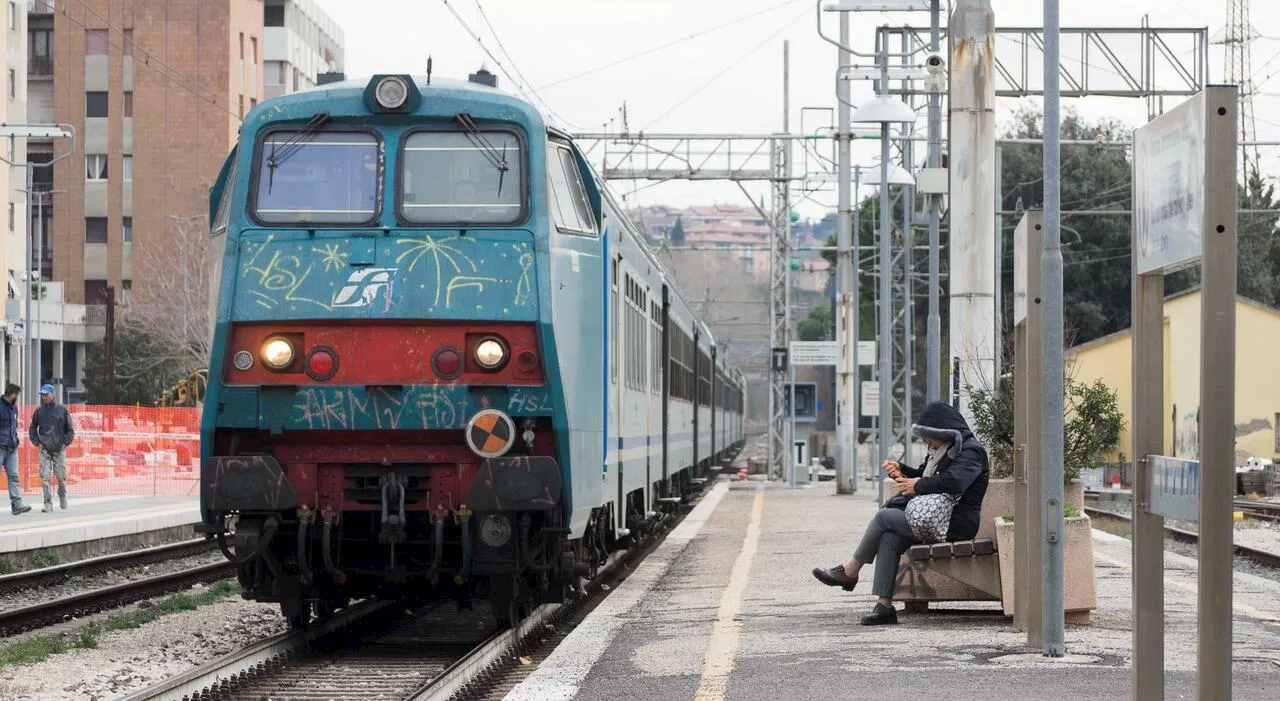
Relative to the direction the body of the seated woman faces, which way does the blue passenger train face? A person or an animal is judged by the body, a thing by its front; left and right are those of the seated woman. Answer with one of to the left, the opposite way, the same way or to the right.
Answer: to the left

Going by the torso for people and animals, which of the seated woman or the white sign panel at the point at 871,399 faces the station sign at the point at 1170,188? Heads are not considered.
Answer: the white sign panel

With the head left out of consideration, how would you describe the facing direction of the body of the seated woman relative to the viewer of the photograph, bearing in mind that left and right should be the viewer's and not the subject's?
facing to the left of the viewer

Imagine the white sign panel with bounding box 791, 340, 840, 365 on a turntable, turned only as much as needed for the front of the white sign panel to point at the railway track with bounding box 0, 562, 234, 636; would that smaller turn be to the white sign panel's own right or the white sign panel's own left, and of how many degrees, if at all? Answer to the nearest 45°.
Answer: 0° — it already faces it

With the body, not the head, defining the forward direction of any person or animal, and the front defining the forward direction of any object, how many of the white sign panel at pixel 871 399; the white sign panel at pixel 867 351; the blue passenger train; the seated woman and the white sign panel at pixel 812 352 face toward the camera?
4

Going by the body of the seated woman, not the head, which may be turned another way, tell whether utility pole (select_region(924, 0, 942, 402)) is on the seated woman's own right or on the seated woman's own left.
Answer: on the seated woman's own right

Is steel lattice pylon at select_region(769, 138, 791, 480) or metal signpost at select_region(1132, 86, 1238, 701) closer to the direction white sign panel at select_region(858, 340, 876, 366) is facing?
the metal signpost

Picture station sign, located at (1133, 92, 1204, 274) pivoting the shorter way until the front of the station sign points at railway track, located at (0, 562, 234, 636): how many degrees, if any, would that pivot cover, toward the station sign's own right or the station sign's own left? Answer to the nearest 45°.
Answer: approximately 90° to the station sign's own right
